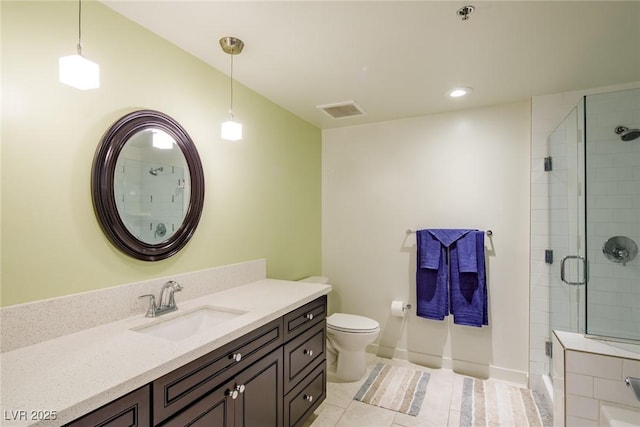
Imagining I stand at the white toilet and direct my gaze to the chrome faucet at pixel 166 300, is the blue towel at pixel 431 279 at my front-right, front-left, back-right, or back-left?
back-left

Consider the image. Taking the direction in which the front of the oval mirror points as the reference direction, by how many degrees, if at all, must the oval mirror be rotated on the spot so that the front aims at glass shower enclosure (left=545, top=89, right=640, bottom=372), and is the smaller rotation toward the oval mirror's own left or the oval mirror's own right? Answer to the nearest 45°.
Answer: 0° — it already faces it

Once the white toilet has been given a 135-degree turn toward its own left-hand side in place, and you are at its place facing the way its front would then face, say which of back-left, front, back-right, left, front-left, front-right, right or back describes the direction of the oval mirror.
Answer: back-left

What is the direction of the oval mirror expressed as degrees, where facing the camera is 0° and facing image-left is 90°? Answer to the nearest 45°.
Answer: approximately 315°

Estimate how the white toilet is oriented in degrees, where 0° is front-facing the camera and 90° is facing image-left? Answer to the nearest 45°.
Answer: approximately 315°

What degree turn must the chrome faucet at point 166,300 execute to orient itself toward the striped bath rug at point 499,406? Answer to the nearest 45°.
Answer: approximately 45° to its left

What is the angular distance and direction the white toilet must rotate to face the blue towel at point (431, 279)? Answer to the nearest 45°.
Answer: approximately 45° to its left

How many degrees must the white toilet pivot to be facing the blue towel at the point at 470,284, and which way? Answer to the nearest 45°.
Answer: approximately 45° to its left

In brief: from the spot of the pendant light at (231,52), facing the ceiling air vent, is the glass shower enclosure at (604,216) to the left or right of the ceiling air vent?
right
